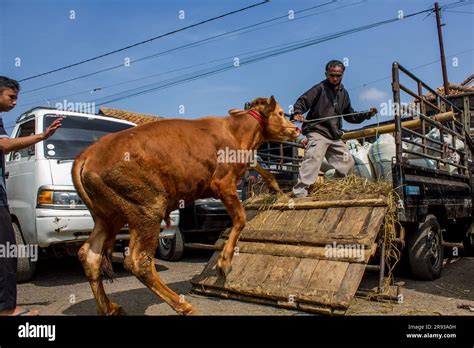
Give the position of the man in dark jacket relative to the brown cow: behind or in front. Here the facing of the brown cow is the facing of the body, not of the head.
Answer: in front

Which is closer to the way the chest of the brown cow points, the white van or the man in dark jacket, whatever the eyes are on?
the man in dark jacket

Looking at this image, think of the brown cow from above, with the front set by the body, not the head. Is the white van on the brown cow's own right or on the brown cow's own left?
on the brown cow's own left

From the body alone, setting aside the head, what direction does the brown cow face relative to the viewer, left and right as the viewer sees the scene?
facing to the right of the viewer
